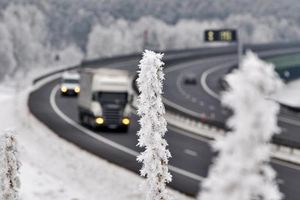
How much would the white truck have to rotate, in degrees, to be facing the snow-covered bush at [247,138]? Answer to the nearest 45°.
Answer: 0° — it already faces it

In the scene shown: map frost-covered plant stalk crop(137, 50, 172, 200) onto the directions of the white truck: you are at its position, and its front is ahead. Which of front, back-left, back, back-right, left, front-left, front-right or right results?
front

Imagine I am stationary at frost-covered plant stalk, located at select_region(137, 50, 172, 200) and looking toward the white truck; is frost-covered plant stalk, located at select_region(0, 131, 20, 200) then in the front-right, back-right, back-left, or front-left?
front-left

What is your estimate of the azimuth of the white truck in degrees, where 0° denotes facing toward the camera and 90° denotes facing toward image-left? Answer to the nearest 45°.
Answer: approximately 0°

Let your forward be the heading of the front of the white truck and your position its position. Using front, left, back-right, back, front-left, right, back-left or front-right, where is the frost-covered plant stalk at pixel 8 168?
front

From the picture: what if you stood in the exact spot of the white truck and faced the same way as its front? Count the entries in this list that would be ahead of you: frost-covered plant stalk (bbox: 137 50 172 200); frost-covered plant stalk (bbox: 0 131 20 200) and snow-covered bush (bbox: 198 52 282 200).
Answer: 3
